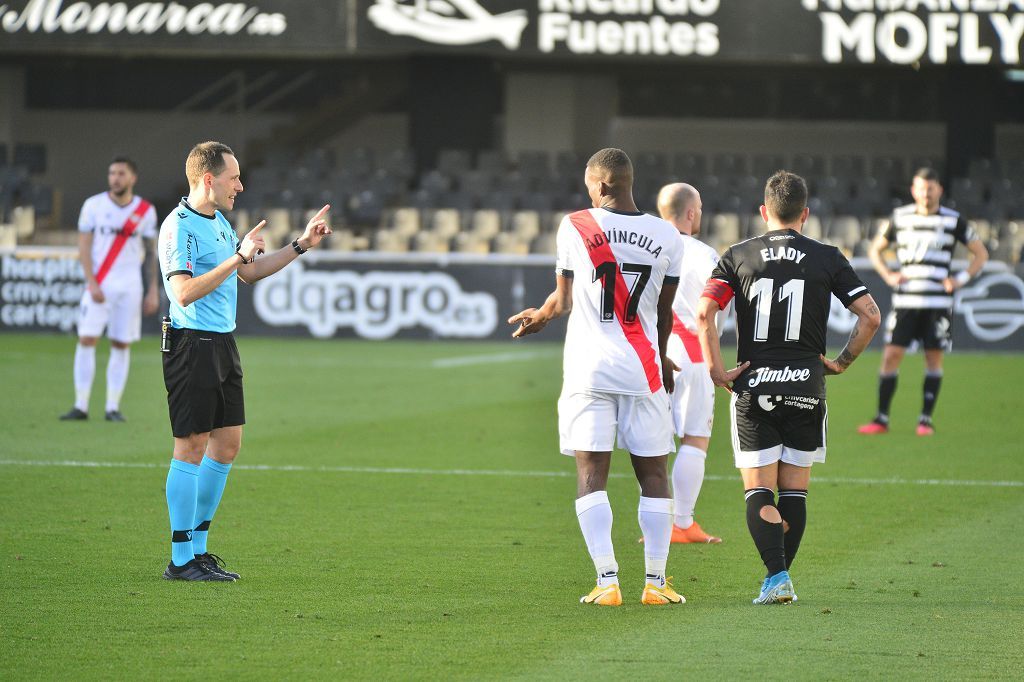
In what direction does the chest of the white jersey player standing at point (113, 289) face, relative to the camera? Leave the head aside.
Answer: toward the camera

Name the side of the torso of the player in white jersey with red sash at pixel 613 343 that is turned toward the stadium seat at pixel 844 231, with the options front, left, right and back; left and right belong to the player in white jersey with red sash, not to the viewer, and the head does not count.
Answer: front

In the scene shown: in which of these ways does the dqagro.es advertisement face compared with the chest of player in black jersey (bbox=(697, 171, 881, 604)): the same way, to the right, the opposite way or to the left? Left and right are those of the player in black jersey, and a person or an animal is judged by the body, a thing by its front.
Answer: the opposite way

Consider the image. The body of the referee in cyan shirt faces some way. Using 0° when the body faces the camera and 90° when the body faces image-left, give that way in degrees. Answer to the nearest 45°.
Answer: approximately 270°

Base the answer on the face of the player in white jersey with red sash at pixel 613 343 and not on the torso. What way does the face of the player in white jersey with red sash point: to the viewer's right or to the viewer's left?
to the viewer's left

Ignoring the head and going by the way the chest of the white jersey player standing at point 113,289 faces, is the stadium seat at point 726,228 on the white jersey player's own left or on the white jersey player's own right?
on the white jersey player's own left

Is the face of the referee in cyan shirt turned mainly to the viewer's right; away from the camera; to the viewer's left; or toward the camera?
to the viewer's right

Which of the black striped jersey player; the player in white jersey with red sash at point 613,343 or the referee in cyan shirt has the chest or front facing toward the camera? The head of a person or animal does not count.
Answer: the black striped jersey player

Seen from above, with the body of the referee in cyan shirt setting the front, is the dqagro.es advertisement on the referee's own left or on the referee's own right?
on the referee's own left

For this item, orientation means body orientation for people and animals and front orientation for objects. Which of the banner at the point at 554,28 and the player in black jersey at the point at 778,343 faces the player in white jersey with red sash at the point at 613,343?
the banner

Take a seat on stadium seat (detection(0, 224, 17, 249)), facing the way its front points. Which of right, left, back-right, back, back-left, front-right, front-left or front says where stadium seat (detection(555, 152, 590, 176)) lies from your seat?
left

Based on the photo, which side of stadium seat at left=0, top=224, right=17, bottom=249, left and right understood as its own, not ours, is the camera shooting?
front

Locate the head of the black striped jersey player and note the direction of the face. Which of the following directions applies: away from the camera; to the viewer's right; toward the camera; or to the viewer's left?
toward the camera

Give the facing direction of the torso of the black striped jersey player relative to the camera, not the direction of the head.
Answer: toward the camera

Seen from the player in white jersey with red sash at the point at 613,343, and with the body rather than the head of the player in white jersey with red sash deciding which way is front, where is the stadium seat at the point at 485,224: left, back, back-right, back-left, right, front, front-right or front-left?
front

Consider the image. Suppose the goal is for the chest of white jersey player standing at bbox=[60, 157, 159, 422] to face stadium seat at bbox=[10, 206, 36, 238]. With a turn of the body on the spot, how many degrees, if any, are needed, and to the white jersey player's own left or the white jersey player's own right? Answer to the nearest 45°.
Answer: approximately 180°
